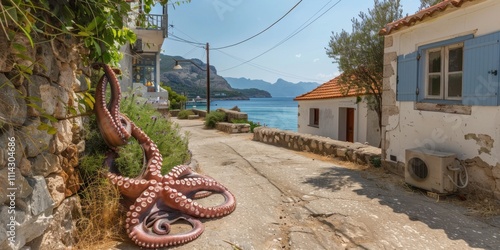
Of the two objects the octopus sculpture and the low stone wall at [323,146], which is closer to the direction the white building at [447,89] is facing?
the octopus sculpture

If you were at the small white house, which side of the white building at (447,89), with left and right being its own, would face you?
right

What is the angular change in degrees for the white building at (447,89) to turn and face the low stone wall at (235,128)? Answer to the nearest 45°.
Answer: approximately 90° to its right

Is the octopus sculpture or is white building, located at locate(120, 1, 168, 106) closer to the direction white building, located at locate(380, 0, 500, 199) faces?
the octopus sculpture

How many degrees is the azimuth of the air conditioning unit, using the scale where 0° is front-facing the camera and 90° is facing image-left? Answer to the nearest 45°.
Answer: approximately 45°

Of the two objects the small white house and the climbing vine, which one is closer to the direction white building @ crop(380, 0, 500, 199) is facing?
the climbing vine

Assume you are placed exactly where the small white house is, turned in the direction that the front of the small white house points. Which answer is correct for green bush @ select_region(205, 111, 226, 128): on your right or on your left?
on your right

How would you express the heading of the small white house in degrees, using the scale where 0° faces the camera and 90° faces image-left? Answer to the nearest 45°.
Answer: approximately 45°

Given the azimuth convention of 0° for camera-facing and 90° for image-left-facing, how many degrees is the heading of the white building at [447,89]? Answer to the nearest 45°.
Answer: approximately 45°
